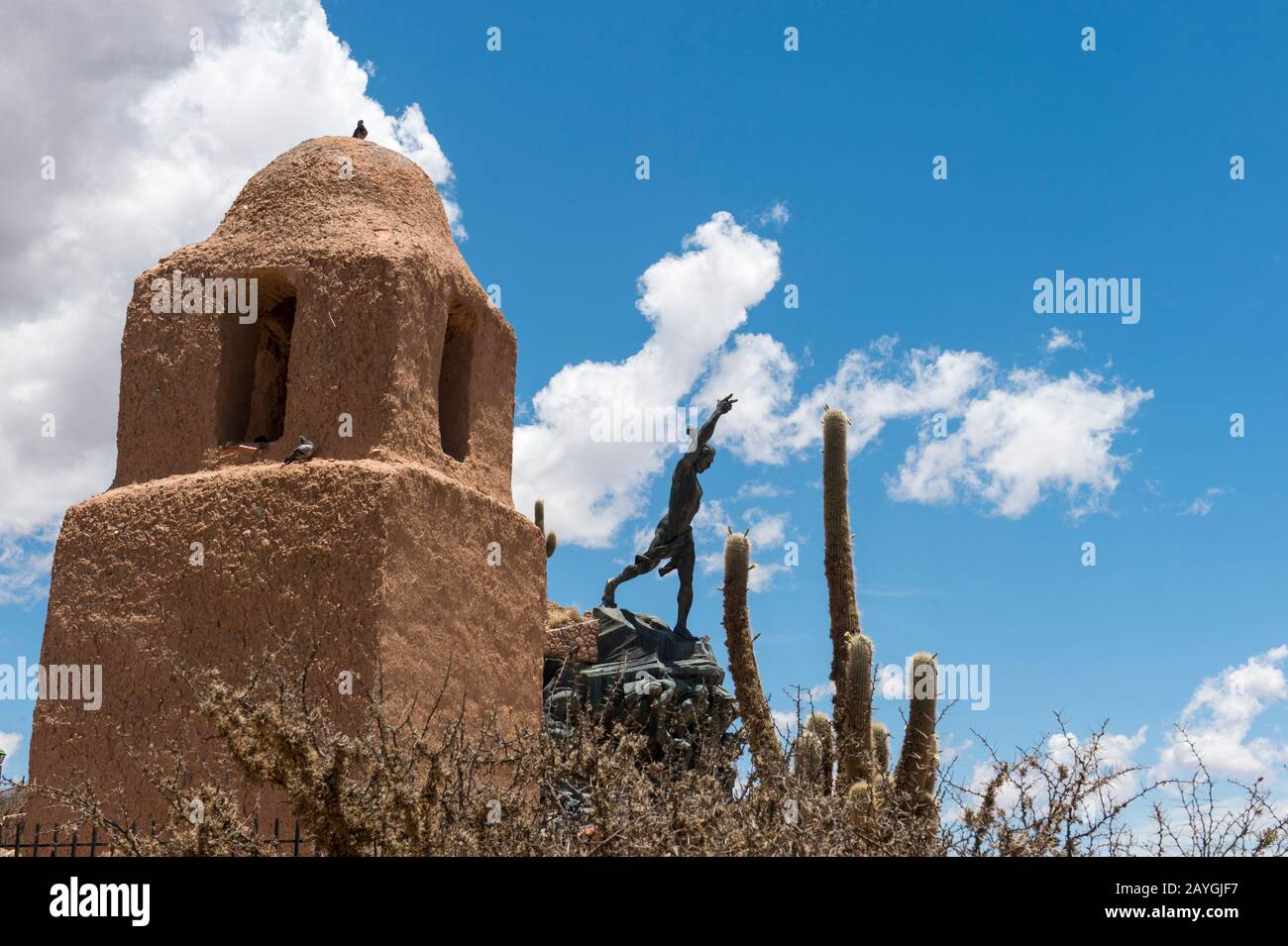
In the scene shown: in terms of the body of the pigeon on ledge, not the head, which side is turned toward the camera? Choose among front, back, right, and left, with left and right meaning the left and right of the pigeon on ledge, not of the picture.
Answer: right

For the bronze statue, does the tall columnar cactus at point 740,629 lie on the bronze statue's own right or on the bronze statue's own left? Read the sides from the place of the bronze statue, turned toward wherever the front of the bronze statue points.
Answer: on the bronze statue's own right

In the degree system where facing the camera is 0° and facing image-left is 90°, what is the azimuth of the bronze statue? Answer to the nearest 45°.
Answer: approximately 270°

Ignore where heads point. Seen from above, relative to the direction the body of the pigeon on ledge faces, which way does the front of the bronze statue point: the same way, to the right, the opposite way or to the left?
the same way
